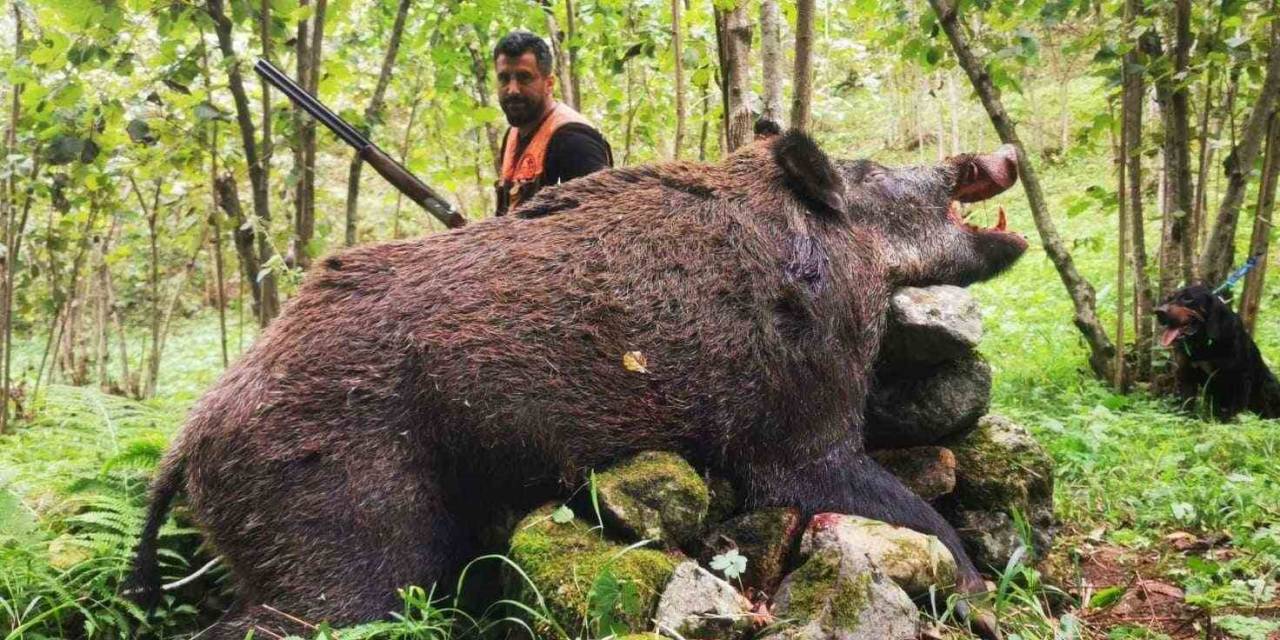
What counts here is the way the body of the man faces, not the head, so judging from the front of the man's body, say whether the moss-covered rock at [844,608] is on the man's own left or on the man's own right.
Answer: on the man's own left

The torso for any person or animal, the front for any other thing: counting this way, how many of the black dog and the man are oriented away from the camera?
0

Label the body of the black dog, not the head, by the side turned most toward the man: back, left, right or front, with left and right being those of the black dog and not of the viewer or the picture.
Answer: front

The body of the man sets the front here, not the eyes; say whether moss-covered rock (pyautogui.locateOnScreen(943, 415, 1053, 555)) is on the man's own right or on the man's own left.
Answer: on the man's own left

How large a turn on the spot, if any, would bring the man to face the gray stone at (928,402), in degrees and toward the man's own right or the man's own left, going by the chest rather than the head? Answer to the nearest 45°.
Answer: approximately 90° to the man's own left

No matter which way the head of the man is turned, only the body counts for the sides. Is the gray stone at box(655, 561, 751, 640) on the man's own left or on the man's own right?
on the man's own left

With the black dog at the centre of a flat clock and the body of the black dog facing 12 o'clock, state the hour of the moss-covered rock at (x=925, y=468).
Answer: The moss-covered rock is roughly at 11 o'clock from the black dog.

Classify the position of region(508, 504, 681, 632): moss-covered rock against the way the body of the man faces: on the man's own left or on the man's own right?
on the man's own left

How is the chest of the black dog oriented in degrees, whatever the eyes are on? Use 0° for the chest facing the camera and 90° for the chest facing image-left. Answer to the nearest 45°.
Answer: approximately 45°

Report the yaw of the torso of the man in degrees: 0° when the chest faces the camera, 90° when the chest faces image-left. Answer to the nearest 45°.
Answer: approximately 45°

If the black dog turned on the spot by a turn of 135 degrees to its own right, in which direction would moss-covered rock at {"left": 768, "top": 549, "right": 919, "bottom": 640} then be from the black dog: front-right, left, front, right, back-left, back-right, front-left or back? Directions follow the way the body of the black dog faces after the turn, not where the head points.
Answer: back

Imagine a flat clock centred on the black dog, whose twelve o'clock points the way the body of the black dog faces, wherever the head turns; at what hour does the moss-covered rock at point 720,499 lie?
The moss-covered rock is roughly at 11 o'clock from the black dog.
